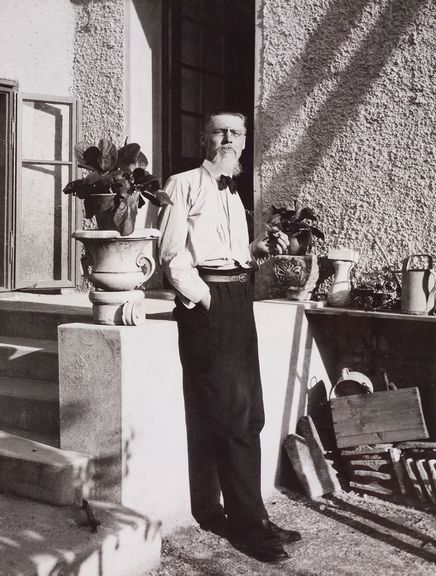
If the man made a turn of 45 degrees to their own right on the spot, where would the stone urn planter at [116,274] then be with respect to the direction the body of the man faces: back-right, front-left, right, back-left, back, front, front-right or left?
right

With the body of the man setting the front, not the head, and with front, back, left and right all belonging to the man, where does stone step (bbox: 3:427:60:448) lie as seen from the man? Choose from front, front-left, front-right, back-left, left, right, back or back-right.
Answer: back-right

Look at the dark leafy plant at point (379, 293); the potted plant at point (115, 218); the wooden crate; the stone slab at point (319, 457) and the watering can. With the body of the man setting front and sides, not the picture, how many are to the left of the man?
4

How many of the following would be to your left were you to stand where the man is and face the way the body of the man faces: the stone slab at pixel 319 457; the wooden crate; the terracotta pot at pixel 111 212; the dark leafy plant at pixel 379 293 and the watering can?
4

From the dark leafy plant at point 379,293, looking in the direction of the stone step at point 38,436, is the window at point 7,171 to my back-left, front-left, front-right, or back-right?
front-right

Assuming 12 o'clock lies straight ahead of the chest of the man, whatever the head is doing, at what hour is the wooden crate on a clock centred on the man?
The wooden crate is roughly at 9 o'clock from the man.

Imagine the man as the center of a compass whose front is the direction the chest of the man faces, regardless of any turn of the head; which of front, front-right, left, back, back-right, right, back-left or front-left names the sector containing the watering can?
left

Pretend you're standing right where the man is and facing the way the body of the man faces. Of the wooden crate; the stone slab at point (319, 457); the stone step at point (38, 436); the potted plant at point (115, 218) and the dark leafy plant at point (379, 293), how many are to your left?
3

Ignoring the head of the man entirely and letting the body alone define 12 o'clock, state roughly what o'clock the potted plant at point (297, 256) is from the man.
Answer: The potted plant is roughly at 8 o'clock from the man.

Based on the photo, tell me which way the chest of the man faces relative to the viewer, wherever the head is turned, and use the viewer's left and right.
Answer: facing the viewer and to the right of the viewer

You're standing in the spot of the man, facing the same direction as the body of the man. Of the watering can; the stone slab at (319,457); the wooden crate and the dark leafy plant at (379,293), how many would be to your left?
4

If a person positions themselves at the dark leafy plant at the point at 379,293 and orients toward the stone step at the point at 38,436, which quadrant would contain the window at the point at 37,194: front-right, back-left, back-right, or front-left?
front-right
